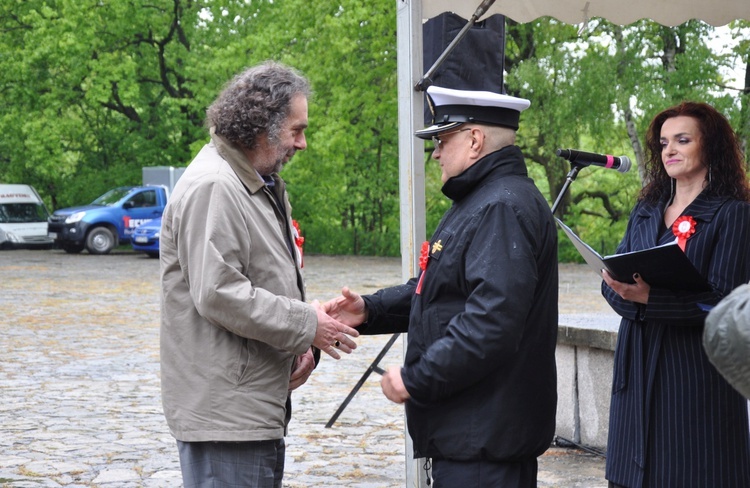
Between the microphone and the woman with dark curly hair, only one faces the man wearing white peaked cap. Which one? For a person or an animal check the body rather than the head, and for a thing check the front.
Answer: the woman with dark curly hair

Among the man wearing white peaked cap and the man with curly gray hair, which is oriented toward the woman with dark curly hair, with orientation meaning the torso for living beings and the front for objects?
the man with curly gray hair

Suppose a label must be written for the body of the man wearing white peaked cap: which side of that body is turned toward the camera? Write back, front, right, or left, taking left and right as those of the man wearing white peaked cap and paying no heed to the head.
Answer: left

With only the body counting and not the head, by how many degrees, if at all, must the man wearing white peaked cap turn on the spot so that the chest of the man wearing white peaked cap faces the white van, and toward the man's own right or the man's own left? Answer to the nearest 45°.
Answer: approximately 45° to the man's own right

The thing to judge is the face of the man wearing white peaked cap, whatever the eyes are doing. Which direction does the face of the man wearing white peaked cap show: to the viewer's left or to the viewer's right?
to the viewer's left

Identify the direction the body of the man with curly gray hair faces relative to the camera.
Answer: to the viewer's right

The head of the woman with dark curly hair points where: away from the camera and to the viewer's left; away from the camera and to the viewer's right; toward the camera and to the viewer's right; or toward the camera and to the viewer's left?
toward the camera and to the viewer's left

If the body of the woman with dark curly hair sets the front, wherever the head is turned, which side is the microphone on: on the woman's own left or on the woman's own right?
on the woman's own right

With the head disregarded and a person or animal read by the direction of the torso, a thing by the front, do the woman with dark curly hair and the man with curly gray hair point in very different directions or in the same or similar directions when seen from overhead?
very different directions

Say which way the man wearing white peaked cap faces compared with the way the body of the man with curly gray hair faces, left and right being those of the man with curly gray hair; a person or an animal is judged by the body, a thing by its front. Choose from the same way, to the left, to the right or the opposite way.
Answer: the opposite way

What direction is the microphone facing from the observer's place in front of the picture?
facing to the right of the viewer

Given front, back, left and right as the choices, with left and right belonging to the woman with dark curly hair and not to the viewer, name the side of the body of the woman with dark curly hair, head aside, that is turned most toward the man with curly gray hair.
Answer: front
